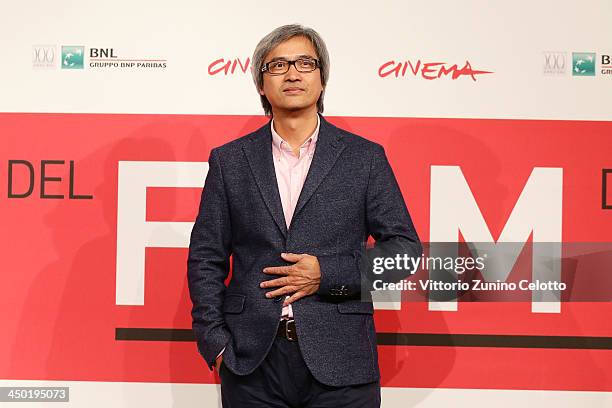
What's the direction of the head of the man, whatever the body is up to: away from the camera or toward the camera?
toward the camera

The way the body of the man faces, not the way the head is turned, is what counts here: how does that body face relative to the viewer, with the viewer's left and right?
facing the viewer
